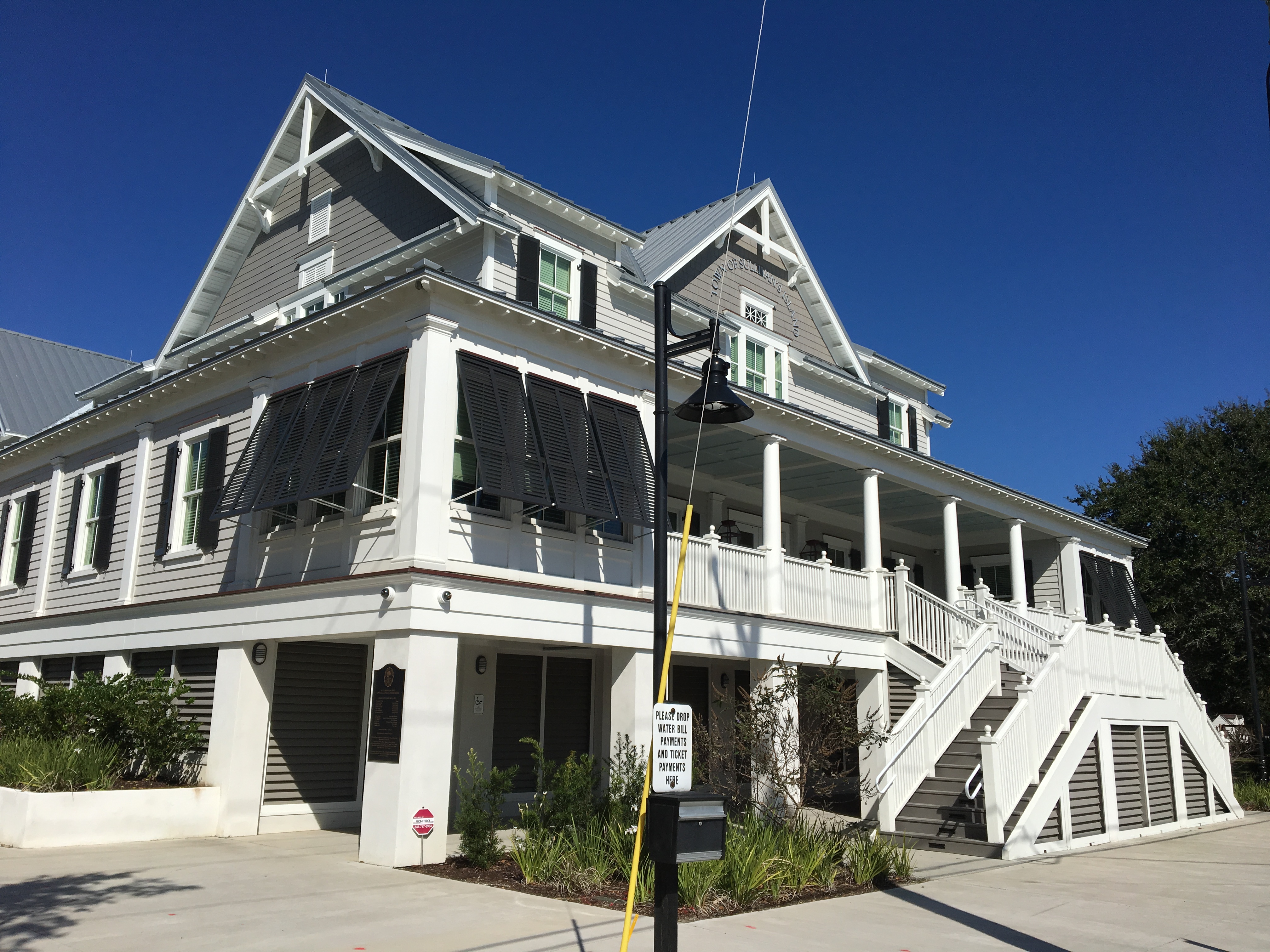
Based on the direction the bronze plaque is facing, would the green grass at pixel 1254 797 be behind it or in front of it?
behind

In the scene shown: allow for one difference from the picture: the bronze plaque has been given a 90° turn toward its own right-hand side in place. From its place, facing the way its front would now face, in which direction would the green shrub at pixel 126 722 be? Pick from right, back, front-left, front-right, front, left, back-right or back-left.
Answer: front

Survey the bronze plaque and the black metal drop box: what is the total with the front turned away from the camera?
0

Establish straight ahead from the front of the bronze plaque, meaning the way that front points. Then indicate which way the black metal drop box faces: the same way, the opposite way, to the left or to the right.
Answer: to the left

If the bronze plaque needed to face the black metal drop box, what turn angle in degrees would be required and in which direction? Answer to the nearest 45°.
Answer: approximately 45° to its left

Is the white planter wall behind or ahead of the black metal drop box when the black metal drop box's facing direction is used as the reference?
behind

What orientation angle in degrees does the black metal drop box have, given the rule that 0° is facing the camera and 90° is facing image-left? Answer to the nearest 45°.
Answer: approximately 315°

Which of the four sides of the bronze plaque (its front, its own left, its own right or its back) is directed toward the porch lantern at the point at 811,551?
back

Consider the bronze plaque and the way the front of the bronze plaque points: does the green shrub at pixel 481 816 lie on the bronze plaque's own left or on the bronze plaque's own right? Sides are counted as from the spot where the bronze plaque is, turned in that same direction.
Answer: on the bronze plaque's own left

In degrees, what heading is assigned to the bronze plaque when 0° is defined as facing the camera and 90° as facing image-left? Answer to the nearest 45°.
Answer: approximately 45°

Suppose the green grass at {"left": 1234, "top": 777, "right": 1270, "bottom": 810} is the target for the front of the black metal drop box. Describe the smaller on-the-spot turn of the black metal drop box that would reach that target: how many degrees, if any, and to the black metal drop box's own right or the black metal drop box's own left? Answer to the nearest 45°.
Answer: approximately 90° to the black metal drop box's own left
